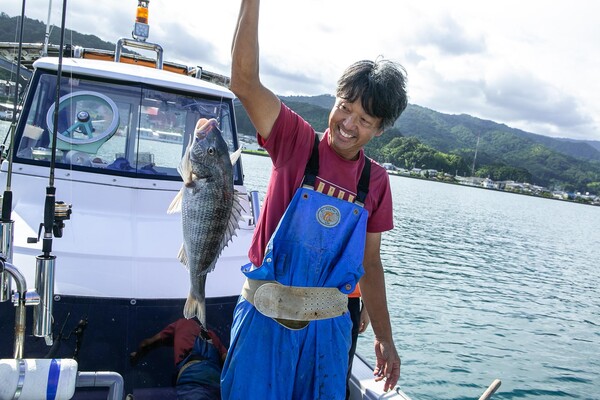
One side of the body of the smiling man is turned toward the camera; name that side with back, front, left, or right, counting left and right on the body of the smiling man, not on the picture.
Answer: front

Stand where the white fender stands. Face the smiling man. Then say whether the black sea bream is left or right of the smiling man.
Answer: left

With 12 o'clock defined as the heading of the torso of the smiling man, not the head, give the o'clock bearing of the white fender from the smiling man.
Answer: The white fender is roughly at 2 o'clock from the smiling man.

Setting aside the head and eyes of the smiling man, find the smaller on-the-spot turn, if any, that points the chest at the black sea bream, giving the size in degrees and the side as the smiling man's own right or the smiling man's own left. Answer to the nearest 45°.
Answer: approximately 135° to the smiling man's own right

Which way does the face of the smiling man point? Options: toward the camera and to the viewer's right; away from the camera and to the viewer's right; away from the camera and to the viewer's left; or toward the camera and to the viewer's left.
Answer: toward the camera and to the viewer's left
